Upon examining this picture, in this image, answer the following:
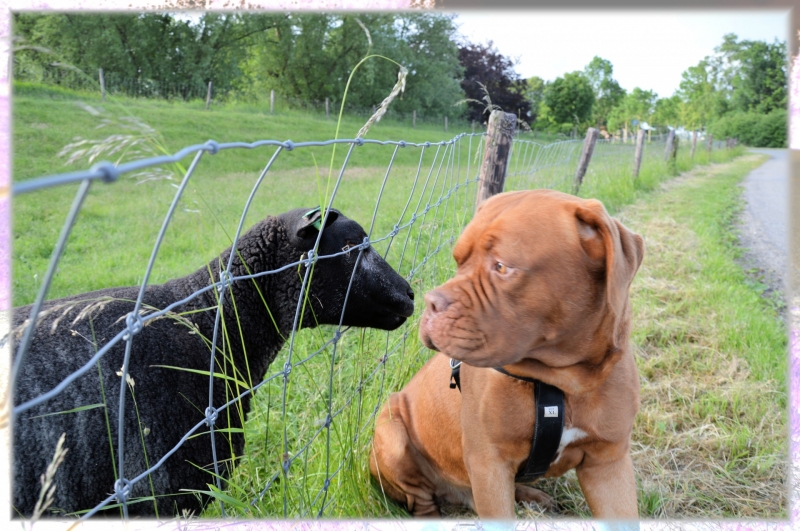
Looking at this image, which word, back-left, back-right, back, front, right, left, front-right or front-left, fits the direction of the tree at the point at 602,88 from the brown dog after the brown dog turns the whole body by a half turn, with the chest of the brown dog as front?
front-right

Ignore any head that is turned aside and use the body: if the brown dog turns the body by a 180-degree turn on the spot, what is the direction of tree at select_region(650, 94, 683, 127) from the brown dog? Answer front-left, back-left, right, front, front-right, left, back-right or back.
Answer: front-right

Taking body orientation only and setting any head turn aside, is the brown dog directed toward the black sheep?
no

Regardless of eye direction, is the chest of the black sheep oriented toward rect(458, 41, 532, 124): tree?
no

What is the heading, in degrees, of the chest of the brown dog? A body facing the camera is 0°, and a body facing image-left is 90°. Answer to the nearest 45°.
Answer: approximately 315°

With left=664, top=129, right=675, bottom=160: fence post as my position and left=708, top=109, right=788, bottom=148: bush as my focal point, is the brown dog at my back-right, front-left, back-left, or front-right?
back-right

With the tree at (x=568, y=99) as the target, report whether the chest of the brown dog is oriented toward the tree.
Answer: no

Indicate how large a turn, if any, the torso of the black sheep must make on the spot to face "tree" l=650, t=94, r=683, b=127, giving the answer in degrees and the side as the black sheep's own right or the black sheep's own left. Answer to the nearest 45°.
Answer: approximately 45° to the black sheep's own left

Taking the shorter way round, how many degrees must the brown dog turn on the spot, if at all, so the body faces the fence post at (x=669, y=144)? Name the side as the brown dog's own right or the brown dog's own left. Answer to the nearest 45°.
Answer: approximately 135° to the brown dog's own left

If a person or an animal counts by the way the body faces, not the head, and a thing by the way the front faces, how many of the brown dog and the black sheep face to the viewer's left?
0

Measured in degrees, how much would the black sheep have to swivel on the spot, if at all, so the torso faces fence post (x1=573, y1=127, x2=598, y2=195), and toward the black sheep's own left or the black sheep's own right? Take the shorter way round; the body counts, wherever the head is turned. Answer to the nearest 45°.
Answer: approximately 45° to the black sheep's own left

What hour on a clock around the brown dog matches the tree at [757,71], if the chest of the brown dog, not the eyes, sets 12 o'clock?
The tree is roughly at 8 o'clock from the brown dog.

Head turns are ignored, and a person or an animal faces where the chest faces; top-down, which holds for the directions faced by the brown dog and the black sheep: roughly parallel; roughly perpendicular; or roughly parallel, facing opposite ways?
roughly perpendicular

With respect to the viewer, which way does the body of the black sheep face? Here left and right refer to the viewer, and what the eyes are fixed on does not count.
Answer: facing to the right of the viewer

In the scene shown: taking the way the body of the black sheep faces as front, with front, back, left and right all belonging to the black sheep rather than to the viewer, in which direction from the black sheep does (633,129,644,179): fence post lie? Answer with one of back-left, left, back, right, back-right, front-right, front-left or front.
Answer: front-left
